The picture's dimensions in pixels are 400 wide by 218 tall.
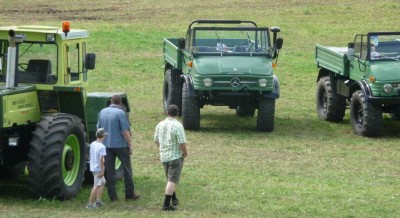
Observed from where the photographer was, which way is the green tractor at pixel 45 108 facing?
facing the viewer and to the left of the viewer

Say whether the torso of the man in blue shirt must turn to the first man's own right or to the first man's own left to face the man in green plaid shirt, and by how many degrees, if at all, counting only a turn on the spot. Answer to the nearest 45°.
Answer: approximately 90° to the first man's own right

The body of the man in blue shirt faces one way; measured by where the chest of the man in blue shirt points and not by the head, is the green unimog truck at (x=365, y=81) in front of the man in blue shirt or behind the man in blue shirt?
in front

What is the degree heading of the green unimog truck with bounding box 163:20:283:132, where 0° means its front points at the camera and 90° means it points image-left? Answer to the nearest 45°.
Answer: approximately 0°

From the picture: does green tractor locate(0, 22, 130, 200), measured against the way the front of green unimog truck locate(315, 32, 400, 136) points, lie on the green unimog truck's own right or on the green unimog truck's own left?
on the green unimog truck's own right

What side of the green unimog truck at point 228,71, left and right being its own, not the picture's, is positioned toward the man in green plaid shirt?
front

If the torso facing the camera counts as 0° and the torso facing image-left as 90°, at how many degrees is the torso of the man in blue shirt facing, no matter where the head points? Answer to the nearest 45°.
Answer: approximately 225°

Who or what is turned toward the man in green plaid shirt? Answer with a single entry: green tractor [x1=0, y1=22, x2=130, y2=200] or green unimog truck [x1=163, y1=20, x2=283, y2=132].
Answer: the green unimog truck

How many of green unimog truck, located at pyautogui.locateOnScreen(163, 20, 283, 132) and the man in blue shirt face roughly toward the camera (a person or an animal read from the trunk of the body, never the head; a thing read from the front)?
1

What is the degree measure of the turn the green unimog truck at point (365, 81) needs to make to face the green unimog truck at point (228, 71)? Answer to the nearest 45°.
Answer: approximately 135° to its right
